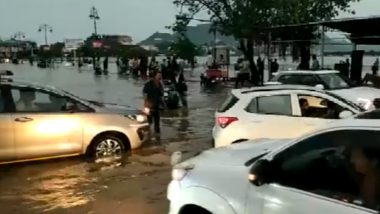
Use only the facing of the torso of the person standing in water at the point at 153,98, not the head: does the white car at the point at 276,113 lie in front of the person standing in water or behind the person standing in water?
in front

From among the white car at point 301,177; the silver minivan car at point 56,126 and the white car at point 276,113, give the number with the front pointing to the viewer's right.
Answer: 2

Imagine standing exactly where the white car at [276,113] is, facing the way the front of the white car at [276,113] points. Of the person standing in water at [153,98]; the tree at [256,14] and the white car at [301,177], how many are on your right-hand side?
1

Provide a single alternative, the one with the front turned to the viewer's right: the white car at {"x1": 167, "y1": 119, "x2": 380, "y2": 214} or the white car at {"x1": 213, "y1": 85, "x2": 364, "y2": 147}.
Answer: the white car at {"x1": 213, "y1": 85, "x2": 364, "y2": 147}

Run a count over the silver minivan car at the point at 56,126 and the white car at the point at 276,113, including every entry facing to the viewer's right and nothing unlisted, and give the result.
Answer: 2

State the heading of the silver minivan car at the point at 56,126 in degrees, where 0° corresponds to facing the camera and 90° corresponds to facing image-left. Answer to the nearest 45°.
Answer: approximately 270°

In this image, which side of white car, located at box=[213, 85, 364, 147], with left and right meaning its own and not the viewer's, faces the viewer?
right

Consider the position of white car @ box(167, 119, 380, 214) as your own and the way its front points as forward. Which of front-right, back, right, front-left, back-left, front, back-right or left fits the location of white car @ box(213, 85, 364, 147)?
right

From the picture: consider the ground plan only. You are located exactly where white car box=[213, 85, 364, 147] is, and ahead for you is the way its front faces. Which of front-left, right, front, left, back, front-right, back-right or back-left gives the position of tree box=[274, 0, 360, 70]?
left

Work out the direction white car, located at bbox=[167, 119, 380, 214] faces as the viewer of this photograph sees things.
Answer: facing to the left of the viewer
